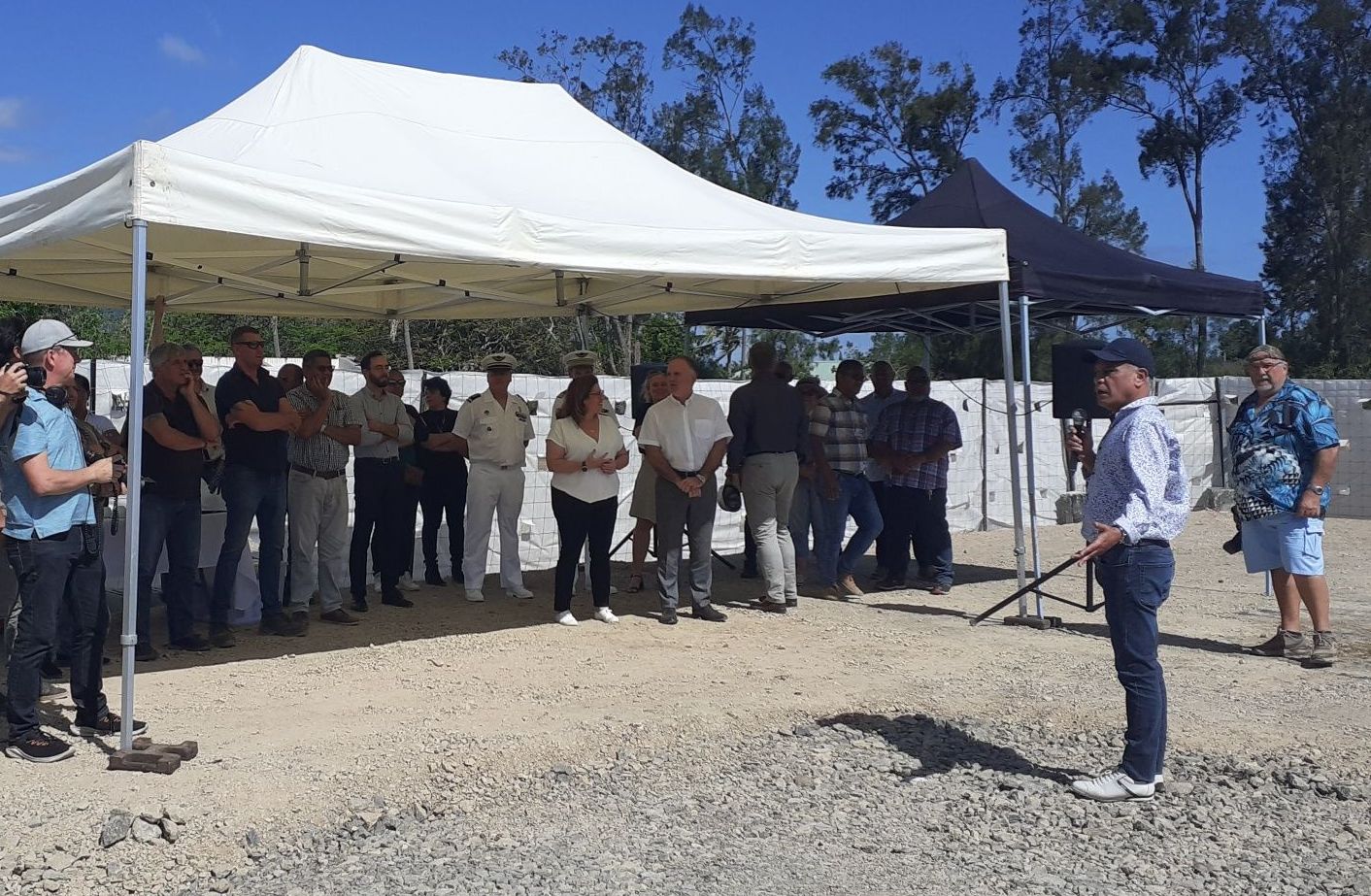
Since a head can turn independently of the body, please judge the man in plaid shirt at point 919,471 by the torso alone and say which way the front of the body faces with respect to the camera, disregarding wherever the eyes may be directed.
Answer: toward the camera

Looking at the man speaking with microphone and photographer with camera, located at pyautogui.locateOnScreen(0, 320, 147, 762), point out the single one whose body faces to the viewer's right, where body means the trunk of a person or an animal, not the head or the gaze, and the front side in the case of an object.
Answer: the photographer with camera

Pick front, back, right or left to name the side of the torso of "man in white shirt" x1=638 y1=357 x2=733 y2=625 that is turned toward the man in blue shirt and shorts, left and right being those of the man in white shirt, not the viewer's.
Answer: left

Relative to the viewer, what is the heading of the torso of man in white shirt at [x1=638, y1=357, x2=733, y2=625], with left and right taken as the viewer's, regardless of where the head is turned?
facing the viewer

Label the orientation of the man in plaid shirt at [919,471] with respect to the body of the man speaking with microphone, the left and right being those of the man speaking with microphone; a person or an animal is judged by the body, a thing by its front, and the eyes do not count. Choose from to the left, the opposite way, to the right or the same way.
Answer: to the left

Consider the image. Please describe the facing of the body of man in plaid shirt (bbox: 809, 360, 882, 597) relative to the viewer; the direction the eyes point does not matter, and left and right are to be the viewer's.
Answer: facing the viewer and to the right of the viewer

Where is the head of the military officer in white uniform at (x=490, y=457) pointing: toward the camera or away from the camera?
toward the camera

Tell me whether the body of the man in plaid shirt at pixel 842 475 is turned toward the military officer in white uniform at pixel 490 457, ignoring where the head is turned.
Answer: no

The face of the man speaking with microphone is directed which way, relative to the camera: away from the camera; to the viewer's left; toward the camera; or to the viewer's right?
to the viewer's left

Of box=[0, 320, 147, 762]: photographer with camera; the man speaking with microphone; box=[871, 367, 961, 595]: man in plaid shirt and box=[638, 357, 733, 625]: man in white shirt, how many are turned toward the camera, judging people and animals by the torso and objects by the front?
2

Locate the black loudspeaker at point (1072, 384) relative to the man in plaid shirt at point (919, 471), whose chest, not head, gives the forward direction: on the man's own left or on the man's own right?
on the man's own left

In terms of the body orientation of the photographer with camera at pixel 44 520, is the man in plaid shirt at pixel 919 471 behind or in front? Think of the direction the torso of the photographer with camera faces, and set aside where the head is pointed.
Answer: in front

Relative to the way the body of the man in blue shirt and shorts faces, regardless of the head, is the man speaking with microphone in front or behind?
in front

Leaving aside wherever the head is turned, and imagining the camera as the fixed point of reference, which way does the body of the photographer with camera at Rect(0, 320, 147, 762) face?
to the viewer's right

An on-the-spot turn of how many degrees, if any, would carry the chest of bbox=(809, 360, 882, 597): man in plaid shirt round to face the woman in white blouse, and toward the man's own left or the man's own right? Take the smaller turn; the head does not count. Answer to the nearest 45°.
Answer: approximately 90° to the man's own right

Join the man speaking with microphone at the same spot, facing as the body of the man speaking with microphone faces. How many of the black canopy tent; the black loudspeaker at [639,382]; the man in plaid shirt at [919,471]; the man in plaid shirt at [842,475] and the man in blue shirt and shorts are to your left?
0
